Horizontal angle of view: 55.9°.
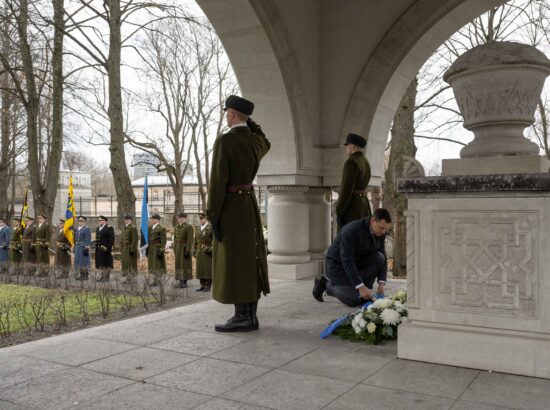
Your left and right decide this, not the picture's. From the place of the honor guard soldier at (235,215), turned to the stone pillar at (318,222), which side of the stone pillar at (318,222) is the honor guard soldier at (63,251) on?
left

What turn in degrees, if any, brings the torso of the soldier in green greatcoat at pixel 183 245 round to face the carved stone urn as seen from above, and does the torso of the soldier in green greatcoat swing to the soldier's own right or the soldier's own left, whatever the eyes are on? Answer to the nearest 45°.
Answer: approximately 45° to the soldier's own left

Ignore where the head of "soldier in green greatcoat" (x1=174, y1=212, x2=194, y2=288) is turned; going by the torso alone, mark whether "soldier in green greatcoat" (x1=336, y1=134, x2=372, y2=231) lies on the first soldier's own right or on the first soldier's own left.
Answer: on the first soldier's own left

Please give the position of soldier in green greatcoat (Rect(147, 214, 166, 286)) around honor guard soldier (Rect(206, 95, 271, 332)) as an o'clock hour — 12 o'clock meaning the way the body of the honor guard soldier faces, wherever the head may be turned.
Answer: The soldier in green greatcoat is roughly at 1 o'clock from the honor guard soldier.

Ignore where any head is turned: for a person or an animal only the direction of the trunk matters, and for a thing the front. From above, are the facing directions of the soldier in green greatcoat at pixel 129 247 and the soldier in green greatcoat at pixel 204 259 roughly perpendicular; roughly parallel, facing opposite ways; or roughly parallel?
roughly parallel

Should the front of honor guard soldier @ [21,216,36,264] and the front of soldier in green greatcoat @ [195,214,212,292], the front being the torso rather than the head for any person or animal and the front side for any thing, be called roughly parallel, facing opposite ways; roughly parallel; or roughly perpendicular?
roughly parallel

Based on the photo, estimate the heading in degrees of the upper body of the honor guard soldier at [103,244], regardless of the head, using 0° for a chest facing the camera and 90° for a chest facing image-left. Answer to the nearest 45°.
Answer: approximately 45°

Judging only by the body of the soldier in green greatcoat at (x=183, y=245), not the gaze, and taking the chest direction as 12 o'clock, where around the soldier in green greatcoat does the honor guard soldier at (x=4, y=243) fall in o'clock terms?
The honor guard soldier is roughly at 3 o'clock from the soldier in green greatcoat.

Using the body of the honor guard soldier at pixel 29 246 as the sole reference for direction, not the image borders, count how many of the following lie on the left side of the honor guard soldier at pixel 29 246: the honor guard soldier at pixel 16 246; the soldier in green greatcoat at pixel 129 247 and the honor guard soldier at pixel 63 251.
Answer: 2

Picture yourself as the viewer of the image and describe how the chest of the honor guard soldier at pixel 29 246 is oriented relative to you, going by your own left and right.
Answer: facing the viewer and to the left of the viewer

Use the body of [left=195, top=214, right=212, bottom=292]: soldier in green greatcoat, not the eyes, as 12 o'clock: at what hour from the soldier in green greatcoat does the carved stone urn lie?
The carved stone urn is roughly at 10 o'clock from the soldier in green greatcoat.

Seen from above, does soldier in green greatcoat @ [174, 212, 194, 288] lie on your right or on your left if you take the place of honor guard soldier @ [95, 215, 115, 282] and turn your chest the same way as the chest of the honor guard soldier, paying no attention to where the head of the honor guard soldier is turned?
on your left

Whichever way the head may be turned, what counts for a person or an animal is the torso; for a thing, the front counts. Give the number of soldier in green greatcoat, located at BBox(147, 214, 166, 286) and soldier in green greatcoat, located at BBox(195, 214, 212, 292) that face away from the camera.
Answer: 0

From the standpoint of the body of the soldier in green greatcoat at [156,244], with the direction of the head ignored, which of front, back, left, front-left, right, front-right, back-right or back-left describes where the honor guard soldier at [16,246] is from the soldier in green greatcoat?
right

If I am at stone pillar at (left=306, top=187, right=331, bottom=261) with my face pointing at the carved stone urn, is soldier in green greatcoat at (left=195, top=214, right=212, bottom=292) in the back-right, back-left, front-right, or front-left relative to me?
back-right

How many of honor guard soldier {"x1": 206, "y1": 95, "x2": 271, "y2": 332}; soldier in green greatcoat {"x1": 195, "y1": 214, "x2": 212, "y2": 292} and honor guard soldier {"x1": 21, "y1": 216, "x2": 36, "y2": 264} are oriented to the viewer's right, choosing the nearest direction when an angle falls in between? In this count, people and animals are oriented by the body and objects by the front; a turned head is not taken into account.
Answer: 0
